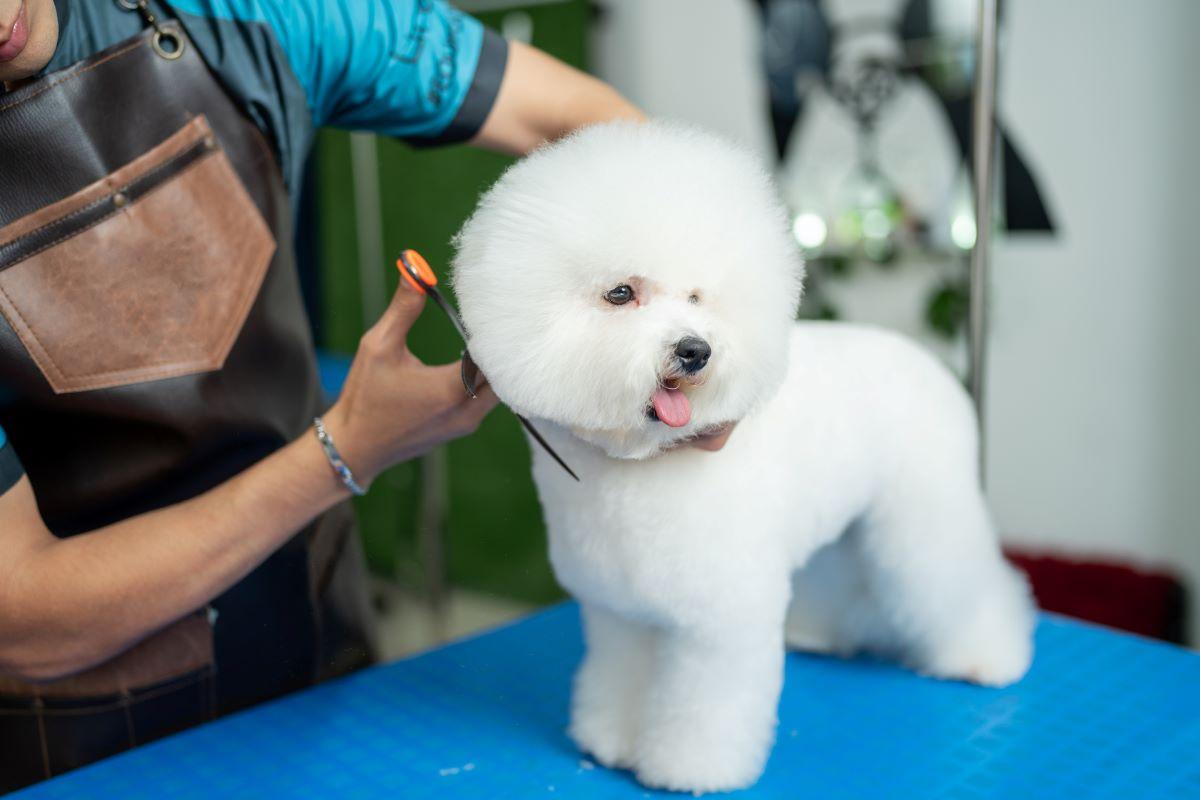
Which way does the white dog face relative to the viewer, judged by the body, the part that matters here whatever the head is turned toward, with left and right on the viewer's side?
facing the viewer and to the left of the viewer

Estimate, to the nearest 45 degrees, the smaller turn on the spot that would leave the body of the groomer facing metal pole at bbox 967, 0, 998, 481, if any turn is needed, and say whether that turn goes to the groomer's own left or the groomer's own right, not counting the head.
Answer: approximately 45° to the groomer's own left

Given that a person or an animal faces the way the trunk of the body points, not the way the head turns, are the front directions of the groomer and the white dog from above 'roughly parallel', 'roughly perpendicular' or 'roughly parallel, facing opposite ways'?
roughly perpendicular

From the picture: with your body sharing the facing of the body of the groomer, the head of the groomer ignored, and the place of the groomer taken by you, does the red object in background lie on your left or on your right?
on your left

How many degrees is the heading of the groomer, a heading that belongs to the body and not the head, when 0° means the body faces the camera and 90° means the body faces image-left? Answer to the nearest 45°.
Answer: approximately 315°

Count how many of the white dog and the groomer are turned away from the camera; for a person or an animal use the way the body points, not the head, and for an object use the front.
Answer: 0

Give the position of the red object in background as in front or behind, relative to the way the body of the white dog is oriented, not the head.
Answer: behind
